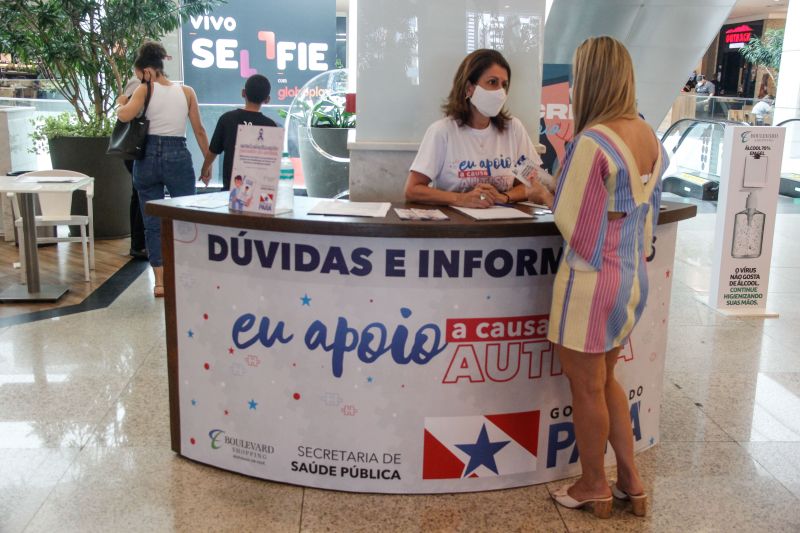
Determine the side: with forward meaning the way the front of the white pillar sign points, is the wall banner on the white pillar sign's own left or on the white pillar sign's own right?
on the white pillar sign's own right

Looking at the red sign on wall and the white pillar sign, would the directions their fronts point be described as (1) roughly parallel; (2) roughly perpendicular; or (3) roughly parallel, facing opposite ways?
roughly parallel

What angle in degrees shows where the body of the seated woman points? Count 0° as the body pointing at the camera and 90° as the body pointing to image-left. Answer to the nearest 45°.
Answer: approximately 315°

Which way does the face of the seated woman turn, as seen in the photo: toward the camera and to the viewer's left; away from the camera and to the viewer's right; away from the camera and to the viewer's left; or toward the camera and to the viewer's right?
toward the camera and to the viewer's right

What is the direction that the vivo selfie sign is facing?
toward the camera

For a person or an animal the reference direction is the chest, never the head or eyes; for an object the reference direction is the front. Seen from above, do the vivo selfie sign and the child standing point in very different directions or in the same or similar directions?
very different directions

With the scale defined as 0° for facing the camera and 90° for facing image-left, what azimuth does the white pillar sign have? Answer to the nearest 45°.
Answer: approximately 0°

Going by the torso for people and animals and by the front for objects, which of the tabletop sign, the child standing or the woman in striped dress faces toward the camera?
the tabletop sign

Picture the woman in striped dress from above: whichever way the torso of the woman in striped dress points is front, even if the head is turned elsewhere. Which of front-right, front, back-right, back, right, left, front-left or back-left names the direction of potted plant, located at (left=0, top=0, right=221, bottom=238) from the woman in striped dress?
front

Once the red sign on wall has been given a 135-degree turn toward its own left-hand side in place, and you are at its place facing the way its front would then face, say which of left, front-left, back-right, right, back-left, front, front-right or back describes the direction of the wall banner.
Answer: back-right

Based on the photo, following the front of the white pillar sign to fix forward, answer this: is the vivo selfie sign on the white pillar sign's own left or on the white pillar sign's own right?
on the white pillar sign's own right

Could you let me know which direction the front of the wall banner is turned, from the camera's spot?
facing the viewer

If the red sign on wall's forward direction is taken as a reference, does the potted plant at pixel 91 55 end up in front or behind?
in front

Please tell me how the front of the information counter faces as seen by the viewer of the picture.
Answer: facing the viewer
